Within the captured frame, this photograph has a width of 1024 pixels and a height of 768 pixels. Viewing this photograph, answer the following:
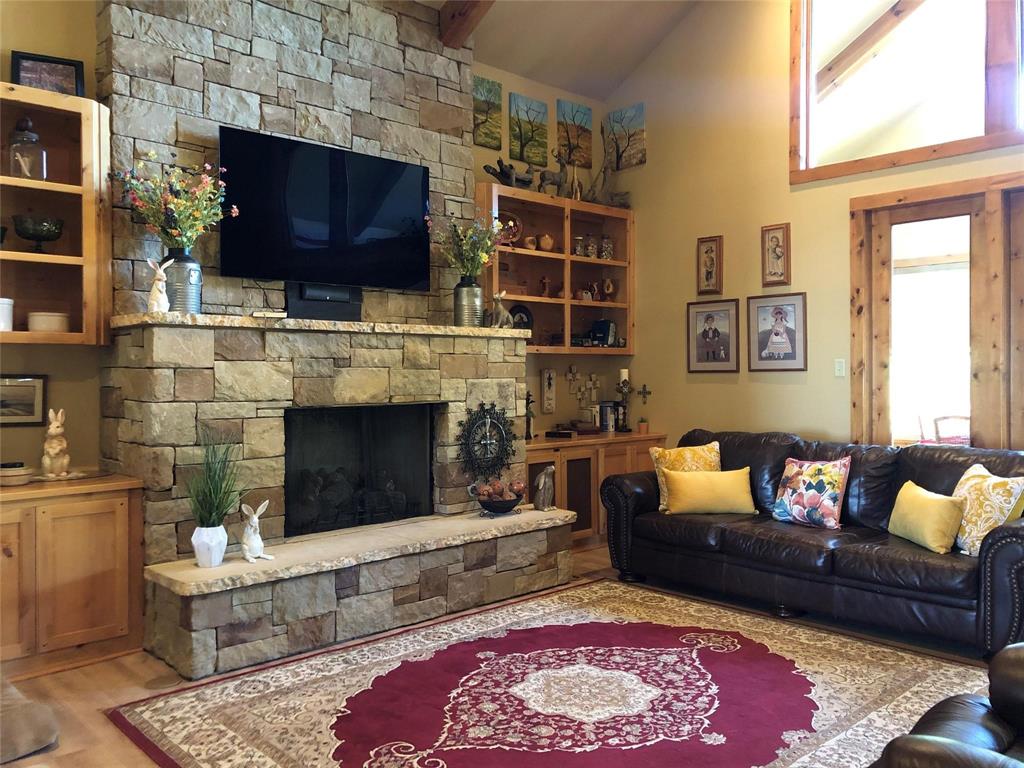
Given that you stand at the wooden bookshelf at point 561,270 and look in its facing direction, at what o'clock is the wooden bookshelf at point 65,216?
the wooden bookshelf at point 65,216 is roughly at 3 o'clock from the wooden bookshelf at point 561,270.

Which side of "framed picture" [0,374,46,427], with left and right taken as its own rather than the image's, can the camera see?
front

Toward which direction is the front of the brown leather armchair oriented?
to the viewer's left

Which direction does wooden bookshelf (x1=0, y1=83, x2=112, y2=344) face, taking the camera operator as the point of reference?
facing the viewer

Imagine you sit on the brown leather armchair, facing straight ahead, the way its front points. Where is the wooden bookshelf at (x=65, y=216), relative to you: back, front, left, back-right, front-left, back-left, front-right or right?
front

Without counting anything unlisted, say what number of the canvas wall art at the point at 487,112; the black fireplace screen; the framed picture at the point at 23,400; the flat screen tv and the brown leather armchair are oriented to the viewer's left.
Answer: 1

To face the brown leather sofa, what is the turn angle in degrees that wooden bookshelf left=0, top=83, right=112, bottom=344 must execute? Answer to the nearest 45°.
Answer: approximately 45° to its left

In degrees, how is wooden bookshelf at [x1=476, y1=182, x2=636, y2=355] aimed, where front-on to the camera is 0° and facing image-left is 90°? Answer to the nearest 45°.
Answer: approximately 315°

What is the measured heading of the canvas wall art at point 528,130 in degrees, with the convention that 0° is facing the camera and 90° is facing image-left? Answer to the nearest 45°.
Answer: approximately 315°

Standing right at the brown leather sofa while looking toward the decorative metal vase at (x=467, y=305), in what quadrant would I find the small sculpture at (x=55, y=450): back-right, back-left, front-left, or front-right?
front-left

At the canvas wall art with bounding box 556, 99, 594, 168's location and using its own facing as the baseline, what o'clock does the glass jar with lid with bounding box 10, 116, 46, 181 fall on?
The glass jar with lid is roughly at 3 o'clock from the canvas wall art.

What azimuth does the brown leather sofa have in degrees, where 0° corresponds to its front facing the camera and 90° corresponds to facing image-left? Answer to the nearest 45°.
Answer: approximately 45°

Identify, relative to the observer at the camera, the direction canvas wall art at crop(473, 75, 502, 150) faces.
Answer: facing the viewer and to the right of the viewer
